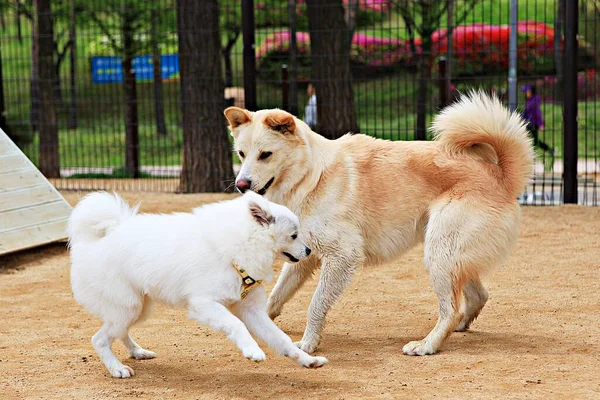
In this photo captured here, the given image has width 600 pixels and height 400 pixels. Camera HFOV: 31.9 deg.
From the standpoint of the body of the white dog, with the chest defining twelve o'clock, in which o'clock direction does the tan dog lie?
The tan dog is roughly at 11 o'clock from the white dog.

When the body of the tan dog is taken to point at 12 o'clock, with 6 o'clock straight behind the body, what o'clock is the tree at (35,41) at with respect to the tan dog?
The tree is roughly at 2 o'clock from the tan dog.

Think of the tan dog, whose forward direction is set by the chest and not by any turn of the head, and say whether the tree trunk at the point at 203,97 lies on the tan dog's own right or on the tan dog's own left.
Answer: on the tan dog's own right

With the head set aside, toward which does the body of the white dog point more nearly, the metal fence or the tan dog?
the tan dog

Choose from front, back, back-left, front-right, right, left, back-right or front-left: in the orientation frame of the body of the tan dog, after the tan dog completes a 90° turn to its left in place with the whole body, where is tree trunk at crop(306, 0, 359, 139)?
back

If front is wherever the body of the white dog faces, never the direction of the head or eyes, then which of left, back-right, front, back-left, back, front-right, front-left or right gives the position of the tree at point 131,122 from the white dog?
left

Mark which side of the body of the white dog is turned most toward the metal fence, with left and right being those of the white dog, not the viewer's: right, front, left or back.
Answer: left

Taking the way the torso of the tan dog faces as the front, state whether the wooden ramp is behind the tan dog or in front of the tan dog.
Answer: in front

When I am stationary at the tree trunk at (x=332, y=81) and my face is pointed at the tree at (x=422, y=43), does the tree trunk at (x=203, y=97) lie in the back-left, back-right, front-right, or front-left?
back-left

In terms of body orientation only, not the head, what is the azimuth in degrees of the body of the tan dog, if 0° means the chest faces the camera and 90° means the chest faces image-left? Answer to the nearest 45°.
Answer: approximately 90°

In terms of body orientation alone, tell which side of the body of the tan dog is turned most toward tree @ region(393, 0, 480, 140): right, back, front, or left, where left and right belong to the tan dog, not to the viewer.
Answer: right

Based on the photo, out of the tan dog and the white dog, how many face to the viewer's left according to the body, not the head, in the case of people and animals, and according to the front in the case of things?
1

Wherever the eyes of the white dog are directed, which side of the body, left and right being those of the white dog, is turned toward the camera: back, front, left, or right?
right

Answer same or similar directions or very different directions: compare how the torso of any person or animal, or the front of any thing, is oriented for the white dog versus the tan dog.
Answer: very different directions

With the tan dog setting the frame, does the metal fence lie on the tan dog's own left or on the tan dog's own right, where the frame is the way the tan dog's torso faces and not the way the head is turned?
on the tan dog's own right
